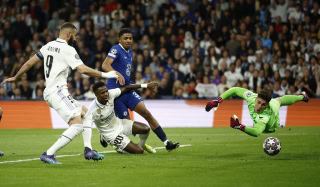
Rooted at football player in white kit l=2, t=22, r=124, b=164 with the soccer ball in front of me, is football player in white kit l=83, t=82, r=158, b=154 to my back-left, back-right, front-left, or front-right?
front-left

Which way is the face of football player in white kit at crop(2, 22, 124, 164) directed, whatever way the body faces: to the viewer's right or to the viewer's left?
to the viewer's right

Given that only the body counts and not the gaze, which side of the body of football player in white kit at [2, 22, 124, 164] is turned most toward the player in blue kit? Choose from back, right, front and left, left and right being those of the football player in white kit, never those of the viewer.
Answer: front

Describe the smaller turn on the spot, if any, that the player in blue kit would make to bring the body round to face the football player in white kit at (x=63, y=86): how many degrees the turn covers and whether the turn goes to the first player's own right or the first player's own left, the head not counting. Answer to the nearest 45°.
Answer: approximately 90° to the first player's own right

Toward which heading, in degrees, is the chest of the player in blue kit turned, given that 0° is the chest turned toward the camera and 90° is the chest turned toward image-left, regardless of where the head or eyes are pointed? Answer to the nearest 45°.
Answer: approximately 315°

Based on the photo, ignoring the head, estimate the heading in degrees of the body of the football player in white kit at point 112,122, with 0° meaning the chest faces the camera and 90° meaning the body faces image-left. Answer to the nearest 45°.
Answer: approximately 315°

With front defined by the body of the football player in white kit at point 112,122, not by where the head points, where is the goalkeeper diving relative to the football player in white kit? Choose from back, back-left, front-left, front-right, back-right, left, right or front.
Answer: front-left

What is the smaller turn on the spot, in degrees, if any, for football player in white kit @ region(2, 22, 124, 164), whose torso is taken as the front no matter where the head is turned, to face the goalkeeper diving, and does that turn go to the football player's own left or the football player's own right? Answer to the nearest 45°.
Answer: approximately 45° to the football player's own right

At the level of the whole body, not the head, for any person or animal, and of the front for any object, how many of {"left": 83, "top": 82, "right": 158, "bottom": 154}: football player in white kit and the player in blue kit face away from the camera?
0

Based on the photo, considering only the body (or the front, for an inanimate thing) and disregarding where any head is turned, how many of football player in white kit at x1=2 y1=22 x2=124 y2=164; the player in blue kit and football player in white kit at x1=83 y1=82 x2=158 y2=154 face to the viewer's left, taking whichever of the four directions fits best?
0
